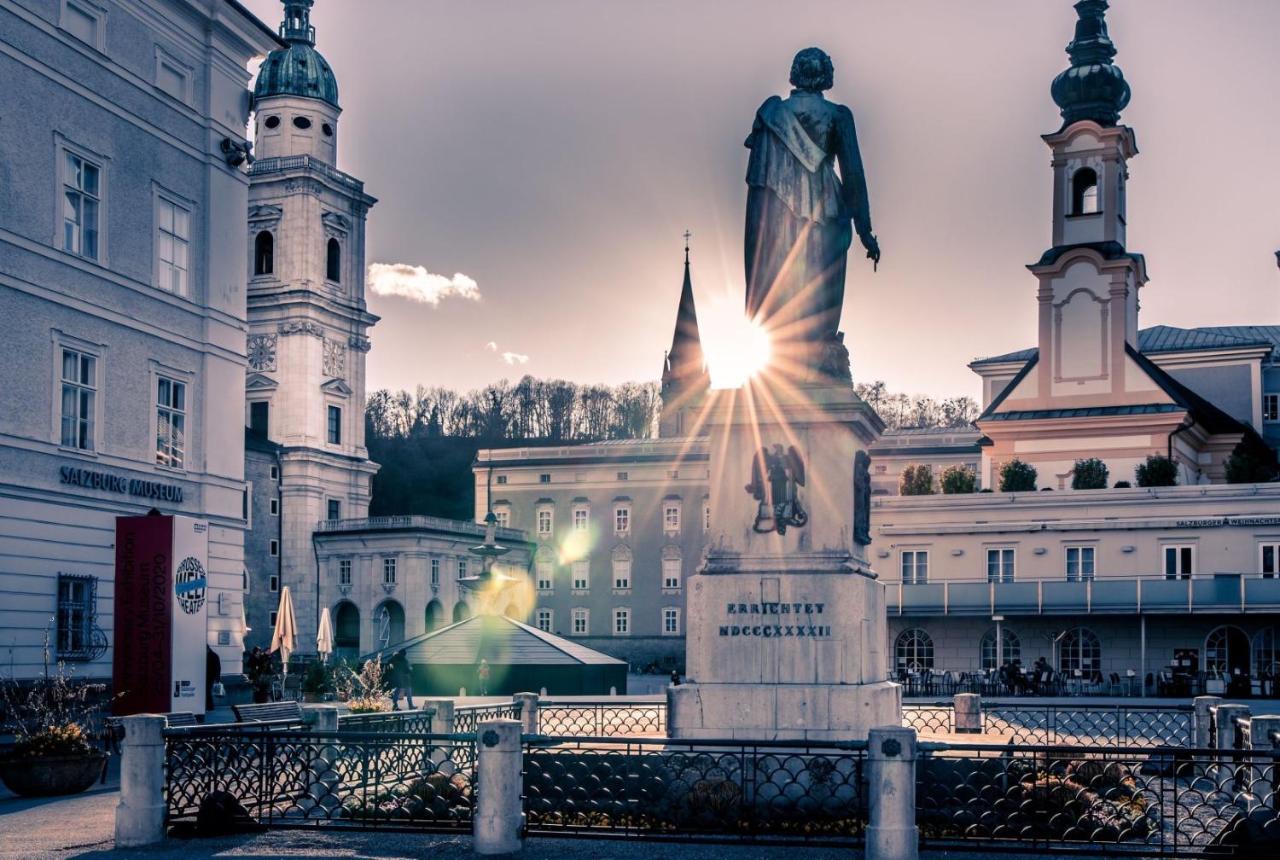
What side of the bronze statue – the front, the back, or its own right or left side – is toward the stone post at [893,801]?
back

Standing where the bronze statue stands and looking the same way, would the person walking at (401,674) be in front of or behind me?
in front

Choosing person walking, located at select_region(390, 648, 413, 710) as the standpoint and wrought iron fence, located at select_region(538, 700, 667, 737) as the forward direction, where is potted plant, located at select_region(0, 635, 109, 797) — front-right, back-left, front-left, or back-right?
front-right

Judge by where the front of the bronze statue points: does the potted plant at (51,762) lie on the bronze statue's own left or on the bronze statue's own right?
on the bronze statue's own left

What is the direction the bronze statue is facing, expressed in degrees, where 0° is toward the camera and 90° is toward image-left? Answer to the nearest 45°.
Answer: approximately 180°

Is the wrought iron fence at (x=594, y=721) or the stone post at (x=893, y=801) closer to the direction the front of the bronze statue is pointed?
the wrought iron fence
